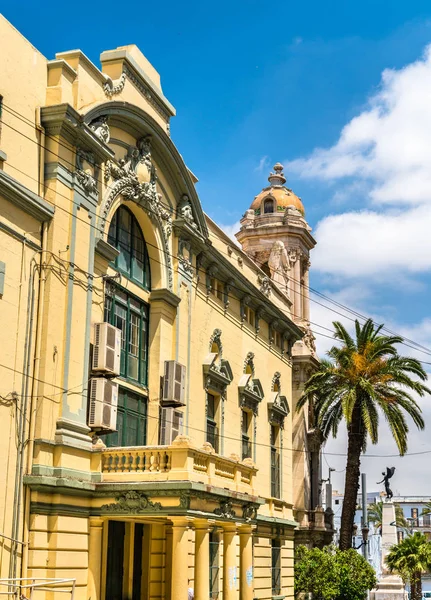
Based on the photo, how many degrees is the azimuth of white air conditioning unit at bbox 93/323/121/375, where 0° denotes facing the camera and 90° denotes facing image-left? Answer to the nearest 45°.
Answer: approximately 315°

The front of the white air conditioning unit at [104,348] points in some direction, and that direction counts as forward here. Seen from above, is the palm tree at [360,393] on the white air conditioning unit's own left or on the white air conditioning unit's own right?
on the white air conditioning unit's own left

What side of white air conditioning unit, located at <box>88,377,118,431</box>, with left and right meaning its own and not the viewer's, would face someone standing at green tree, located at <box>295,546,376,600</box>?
left

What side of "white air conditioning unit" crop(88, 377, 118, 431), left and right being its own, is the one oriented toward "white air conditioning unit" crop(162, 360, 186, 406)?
left

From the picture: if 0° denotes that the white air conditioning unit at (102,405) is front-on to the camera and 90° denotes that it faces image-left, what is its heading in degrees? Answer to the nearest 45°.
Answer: approximately 315°

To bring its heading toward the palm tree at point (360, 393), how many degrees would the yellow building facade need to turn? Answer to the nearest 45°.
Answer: approximately 90° to its left

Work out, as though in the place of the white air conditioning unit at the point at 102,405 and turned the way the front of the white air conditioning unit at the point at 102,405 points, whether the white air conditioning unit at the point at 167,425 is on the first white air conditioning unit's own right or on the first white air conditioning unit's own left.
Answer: on the first white air conditioning unit's own left
